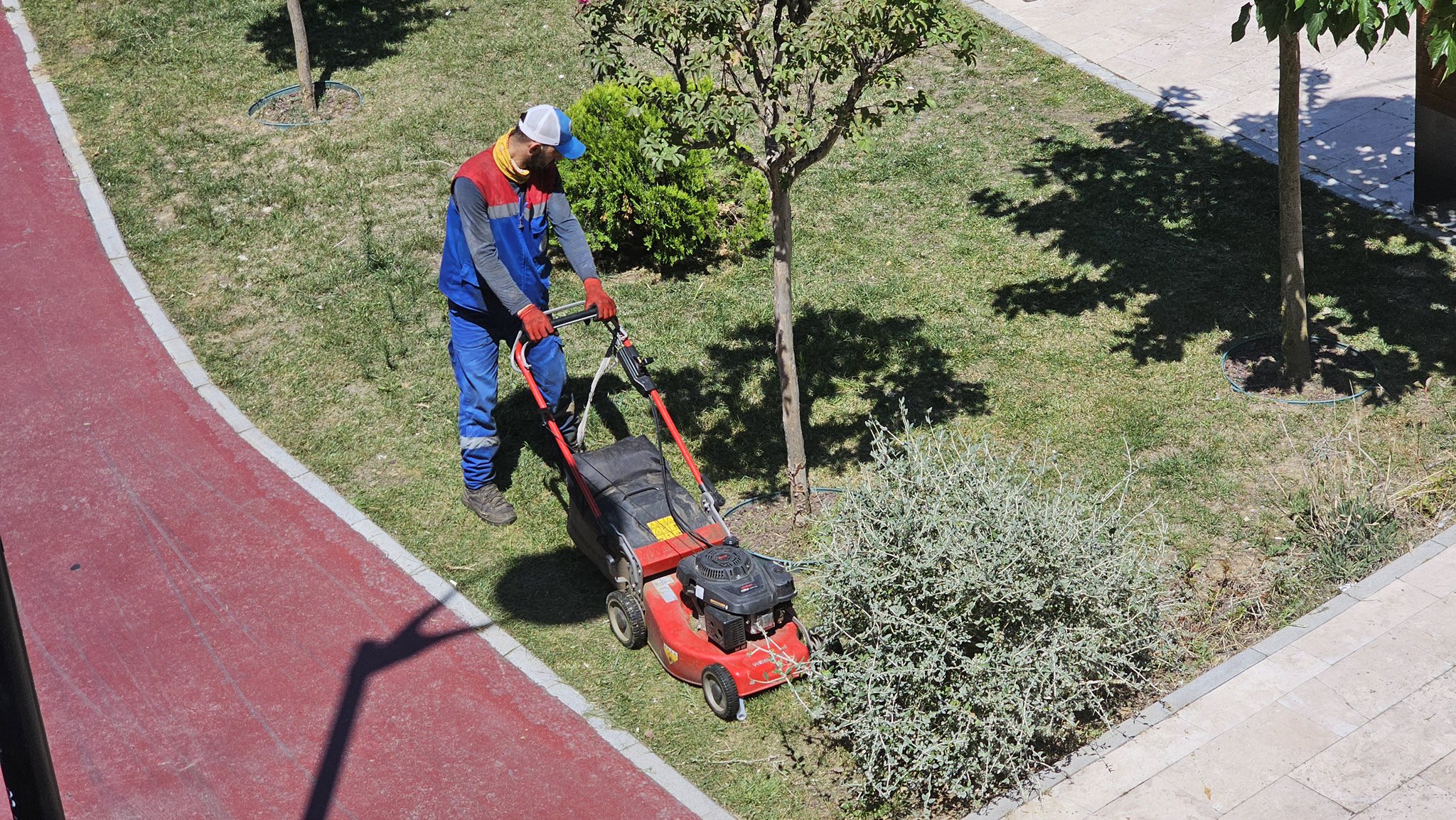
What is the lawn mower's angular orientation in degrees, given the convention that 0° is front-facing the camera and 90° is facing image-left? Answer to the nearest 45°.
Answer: approximately 315°

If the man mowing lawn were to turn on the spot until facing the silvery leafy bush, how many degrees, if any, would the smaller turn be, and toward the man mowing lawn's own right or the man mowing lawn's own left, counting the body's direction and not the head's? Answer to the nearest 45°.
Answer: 0° — they already face it

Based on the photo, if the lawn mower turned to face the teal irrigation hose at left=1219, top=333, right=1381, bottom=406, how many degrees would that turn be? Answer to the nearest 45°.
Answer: approximately 45° to its left

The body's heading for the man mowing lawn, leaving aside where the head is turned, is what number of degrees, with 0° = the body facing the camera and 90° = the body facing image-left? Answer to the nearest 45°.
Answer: approximately 315°

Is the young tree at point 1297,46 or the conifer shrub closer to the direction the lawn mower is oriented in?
the young tree
